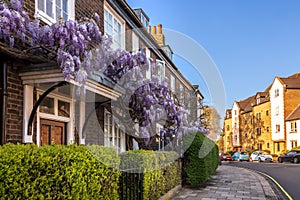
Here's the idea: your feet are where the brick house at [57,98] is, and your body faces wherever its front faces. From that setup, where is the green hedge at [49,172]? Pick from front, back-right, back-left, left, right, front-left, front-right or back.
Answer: front-right

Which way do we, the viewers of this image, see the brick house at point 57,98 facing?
facing the viewer and to the right of the viewer

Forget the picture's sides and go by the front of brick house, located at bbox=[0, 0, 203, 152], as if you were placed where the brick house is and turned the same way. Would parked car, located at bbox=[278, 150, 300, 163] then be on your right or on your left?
on your left

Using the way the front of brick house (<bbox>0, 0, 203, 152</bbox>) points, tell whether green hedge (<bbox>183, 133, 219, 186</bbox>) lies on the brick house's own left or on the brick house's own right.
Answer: on the brick house's own left

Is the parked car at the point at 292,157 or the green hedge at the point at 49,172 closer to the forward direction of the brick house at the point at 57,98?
the green hedge
